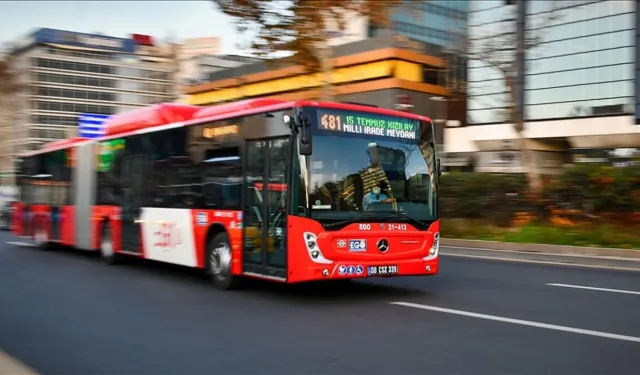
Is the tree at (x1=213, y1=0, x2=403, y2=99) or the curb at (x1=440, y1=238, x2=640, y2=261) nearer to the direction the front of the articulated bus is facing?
the curb

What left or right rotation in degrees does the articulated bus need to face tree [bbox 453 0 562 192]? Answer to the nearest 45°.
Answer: approximately 90° to its left

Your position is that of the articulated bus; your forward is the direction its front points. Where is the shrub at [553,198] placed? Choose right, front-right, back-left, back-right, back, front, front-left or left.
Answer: left

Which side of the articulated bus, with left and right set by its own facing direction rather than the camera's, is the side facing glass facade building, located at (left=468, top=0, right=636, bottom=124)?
left

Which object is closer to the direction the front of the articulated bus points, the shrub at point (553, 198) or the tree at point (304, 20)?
the shrub

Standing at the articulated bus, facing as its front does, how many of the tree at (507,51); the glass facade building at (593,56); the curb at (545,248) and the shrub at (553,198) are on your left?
4

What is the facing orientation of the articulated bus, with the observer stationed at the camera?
facing the viewer and to the right of the viewer

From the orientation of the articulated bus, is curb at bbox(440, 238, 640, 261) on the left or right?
on its left

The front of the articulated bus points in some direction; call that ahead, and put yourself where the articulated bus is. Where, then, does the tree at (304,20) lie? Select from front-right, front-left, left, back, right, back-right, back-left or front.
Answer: back-left
